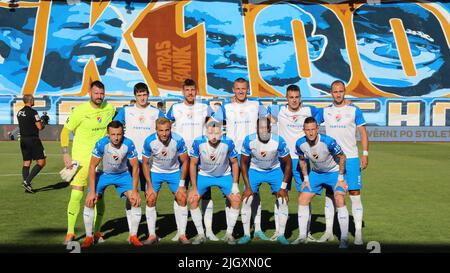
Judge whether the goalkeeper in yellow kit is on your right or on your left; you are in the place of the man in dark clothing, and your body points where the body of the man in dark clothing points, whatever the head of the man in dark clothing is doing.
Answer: on your right

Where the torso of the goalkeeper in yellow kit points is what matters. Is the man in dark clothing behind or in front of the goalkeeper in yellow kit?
behind

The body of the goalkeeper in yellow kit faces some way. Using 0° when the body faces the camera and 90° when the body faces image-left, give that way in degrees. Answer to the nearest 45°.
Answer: approximately 315°
